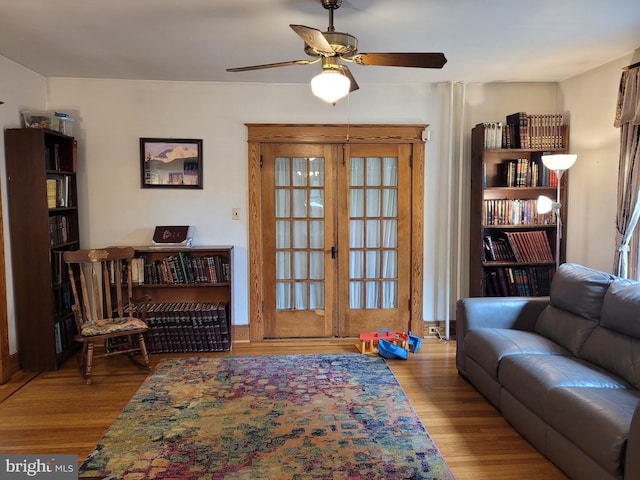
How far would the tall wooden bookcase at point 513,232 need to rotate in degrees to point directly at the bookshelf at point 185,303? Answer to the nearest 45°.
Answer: approximately 45° to its right

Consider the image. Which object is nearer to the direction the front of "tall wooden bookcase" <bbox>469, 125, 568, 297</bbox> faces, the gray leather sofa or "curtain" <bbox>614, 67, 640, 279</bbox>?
the gray leather sofa

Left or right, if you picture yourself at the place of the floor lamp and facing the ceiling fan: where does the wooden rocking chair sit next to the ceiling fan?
right

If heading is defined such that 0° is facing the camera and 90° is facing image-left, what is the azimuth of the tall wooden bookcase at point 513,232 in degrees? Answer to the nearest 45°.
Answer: approximately 0°

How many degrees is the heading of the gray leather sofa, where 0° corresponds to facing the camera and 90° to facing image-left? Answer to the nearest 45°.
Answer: approximately 45°

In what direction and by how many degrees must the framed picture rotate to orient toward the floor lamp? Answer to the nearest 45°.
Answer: approximately 45° to its left

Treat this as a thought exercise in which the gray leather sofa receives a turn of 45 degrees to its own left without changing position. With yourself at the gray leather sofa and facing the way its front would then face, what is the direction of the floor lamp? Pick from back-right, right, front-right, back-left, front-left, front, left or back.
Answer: back

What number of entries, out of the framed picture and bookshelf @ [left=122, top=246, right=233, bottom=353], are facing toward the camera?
2
